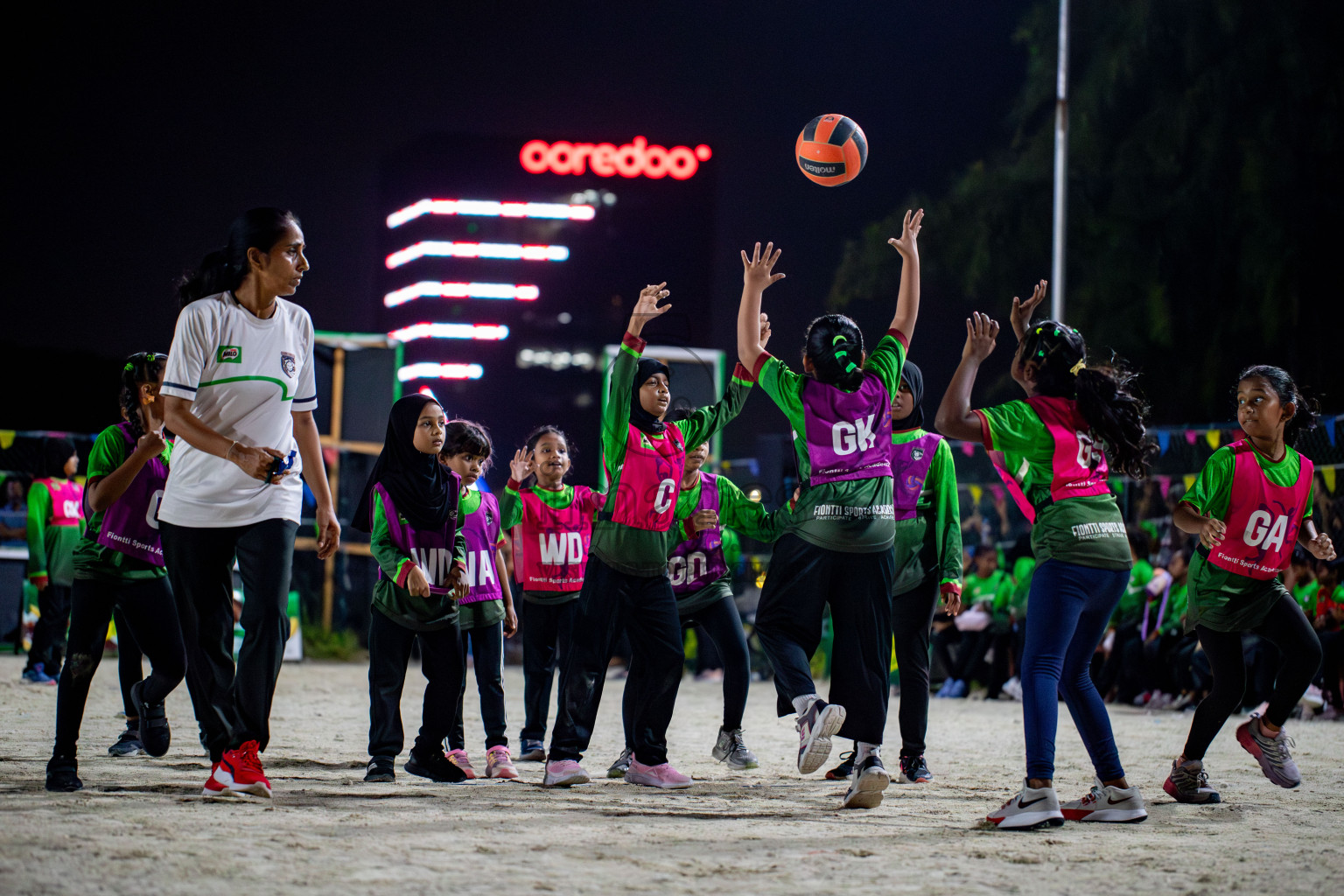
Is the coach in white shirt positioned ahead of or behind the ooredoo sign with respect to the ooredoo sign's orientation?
ahead

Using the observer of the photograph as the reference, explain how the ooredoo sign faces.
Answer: facing the viewer

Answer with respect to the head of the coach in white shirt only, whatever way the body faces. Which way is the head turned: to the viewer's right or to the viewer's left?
to the viewer's right

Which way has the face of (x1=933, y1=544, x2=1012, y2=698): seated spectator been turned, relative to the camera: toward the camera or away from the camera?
toward the camera

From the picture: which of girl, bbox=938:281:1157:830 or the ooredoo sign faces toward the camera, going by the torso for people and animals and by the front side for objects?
the ooredoo sign

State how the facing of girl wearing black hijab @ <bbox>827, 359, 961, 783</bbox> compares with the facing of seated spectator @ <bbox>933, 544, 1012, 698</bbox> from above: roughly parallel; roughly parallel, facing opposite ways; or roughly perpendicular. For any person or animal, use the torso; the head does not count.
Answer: roughly parallel

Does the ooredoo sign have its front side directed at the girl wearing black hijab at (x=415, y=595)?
yes

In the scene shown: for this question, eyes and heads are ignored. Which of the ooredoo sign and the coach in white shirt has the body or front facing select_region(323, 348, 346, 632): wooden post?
the ooredoo sign

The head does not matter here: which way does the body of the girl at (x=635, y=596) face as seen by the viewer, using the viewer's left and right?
facing the viewer and to the right of the viewer

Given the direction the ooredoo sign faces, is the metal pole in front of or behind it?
in front

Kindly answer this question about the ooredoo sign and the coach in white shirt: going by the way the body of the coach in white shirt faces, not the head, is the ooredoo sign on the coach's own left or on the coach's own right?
on the coach's own left

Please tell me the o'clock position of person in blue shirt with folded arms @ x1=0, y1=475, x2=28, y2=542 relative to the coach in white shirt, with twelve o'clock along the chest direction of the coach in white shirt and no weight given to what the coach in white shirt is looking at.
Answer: The person in blue shirt with folded arms is roughly at 7 o'clock from the coach in white shirt.

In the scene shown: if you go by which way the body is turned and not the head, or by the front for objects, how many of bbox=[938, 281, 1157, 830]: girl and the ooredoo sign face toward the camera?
1

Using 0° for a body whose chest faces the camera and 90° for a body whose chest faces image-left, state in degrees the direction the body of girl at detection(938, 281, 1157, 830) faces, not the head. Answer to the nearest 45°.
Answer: approximately 135°
